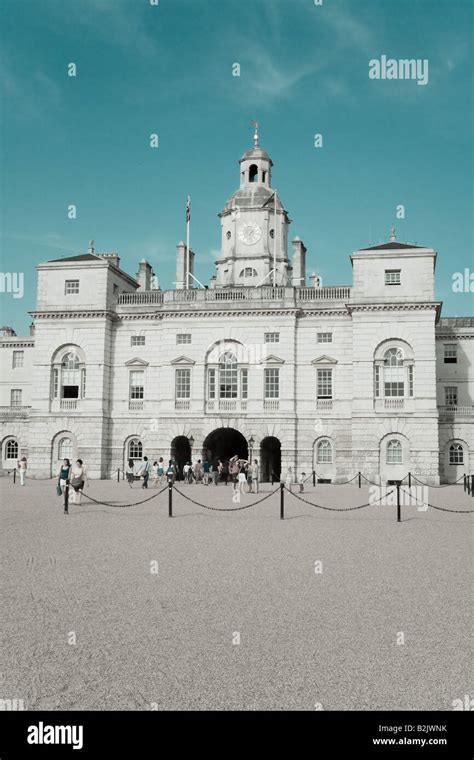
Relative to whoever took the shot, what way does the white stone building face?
facing the viewer

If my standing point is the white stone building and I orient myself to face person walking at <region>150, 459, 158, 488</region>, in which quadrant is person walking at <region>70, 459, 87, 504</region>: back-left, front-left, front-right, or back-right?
front-left

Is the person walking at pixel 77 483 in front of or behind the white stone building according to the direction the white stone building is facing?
in front
